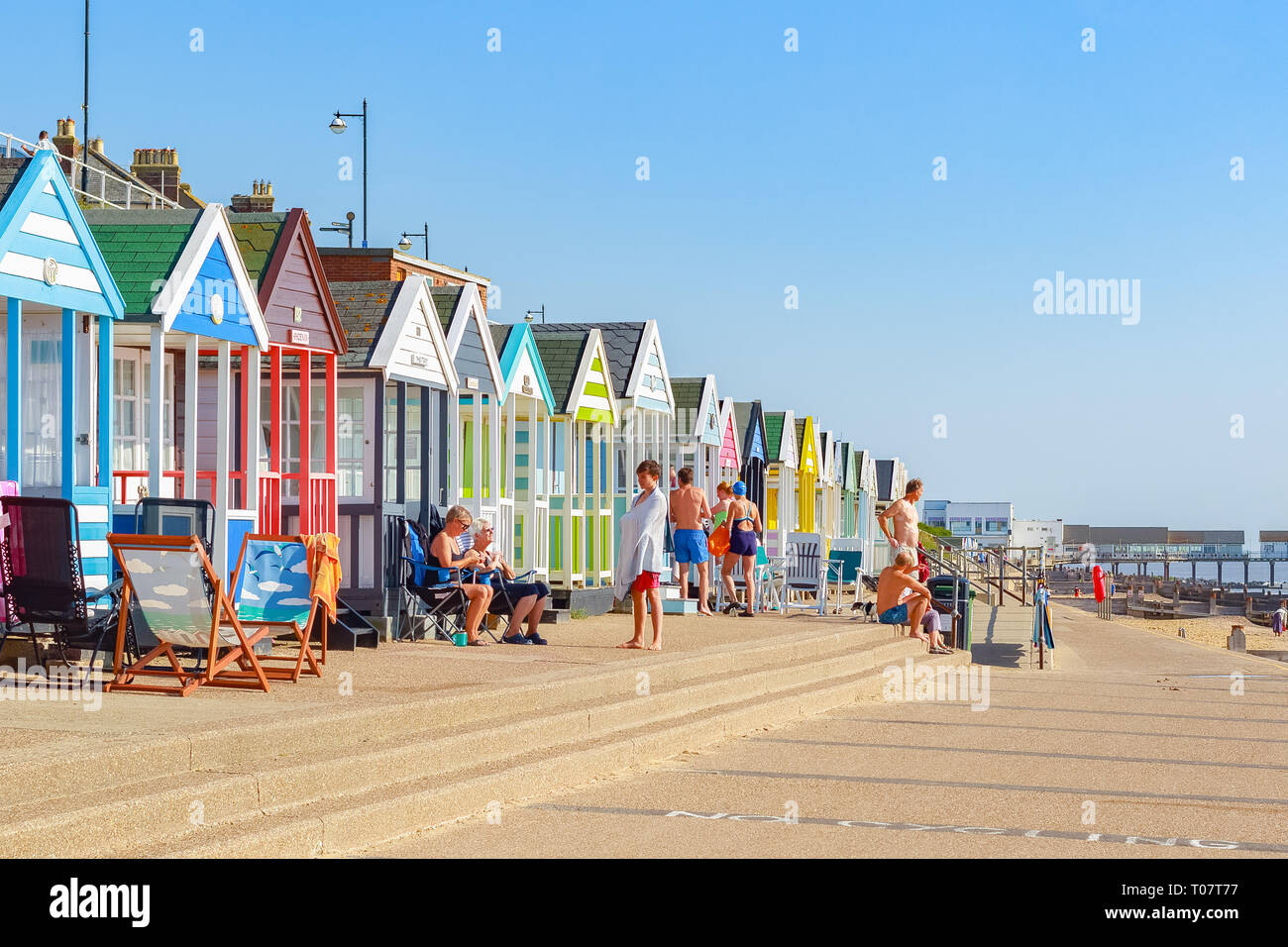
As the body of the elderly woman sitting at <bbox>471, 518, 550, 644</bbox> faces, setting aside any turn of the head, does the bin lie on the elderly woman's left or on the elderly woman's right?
on the elderly woman's left

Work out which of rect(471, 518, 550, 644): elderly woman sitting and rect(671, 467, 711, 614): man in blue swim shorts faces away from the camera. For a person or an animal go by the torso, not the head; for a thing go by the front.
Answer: the man in blue swim shorts

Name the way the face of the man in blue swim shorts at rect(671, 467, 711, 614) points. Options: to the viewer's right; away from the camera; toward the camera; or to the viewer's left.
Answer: away from the camera

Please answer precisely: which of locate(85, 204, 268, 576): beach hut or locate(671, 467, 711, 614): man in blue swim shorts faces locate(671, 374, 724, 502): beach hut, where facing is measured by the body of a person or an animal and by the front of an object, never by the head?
the man in blue swim shorts

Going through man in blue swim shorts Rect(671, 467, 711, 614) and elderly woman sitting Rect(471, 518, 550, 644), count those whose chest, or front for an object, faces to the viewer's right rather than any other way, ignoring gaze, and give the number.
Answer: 1

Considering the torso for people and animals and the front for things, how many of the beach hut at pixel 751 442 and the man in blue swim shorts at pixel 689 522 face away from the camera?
1

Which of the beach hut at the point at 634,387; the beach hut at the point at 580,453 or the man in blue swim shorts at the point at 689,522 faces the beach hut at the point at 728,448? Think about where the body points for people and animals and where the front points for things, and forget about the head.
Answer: the man in blue swim shorts

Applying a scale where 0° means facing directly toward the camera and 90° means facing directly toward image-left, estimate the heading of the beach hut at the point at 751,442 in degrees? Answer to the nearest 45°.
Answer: approximately 315°

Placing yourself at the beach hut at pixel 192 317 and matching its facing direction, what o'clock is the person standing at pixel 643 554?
The person standing is roughly at 10 o'clock from the beach hut.
